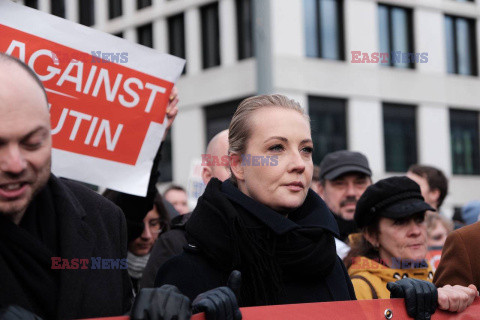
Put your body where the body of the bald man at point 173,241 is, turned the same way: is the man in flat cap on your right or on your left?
on your left

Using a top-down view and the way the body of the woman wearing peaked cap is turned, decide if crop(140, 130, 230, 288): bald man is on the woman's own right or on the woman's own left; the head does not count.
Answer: on the woman's own right

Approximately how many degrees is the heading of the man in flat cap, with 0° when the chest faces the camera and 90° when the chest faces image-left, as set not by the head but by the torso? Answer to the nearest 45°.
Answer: approximately 315°

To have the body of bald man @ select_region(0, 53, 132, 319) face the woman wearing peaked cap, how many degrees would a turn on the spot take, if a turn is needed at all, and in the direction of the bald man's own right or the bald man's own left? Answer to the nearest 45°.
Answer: approximately 135° to the bald man's own left

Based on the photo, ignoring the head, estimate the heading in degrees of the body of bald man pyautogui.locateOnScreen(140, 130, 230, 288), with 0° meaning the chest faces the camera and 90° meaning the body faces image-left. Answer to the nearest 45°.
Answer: approximately 315°

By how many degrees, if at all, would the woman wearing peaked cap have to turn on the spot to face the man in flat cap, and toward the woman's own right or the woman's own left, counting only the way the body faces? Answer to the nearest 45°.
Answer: approximately 135° to the woman's own left

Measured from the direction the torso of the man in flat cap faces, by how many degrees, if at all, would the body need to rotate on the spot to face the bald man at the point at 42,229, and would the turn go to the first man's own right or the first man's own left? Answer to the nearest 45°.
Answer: approximately 45° to the first man's own right
